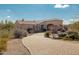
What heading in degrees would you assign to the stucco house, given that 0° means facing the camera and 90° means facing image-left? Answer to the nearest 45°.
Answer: approximately 0°

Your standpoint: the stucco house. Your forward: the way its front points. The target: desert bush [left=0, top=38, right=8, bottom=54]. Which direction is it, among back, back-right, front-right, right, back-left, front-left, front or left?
front
